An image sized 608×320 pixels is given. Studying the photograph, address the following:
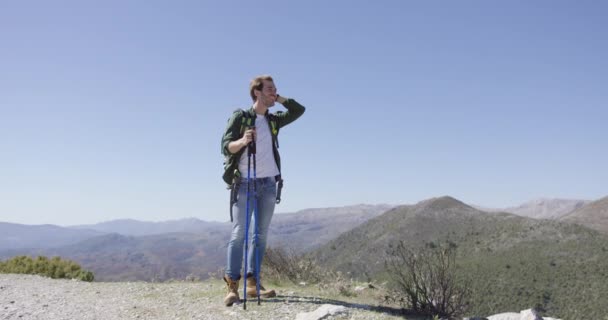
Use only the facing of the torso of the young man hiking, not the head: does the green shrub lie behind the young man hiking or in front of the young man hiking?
behind

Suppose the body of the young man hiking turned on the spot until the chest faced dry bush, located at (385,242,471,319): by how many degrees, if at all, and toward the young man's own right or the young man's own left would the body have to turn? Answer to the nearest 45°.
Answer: approximately 45° to the young man's own left

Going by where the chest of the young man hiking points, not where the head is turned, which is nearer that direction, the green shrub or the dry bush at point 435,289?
the dry bush

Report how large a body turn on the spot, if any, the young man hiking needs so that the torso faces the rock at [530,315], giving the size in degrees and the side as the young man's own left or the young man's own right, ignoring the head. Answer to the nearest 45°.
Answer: approximately 45° to the young man's own left

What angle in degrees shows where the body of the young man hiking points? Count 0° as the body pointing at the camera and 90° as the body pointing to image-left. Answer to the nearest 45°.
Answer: approximately 315°
